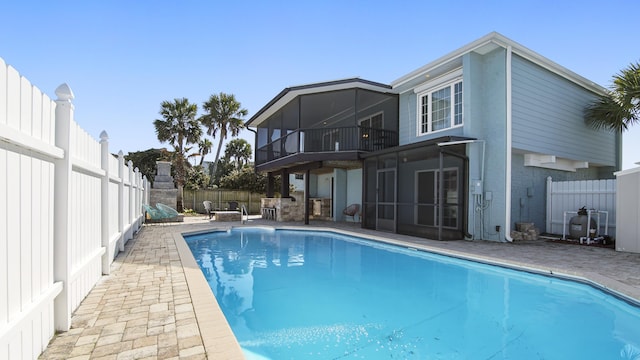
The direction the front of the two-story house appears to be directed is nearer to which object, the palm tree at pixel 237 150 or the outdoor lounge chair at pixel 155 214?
the outdoor lounge chair

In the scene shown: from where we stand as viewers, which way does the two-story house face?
facing the viewer and to the left of the viewer

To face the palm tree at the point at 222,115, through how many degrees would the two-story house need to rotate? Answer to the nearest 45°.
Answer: approximately 90° to its right

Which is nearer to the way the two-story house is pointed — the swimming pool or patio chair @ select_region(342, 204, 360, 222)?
the swimming pool

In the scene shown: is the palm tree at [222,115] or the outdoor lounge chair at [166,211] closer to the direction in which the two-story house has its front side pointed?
the outdoor lounge chair

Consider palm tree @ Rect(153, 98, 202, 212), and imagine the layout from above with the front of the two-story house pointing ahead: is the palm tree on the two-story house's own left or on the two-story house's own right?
on the two-story house's own right

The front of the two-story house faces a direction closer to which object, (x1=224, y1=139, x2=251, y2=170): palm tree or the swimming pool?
the swimming pool

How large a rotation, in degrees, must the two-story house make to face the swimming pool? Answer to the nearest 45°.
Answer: approximately 45° to its left
